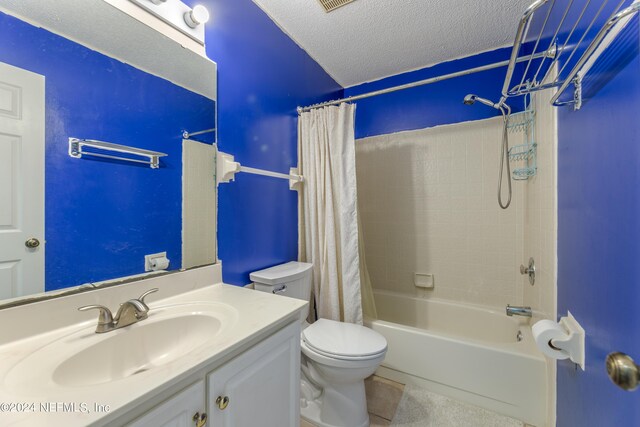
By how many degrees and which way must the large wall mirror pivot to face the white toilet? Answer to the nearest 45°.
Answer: approximately 45° to its left

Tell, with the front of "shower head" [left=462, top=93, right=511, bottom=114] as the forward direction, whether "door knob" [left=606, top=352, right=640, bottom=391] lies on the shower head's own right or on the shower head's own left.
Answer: on the shower head's own left

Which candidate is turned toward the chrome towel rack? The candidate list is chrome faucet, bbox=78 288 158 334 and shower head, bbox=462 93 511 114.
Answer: the chrome faucet

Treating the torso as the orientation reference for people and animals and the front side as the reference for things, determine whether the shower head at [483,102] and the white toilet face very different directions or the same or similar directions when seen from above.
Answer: very different directions

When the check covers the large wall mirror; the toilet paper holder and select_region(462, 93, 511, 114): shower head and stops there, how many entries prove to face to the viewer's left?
2

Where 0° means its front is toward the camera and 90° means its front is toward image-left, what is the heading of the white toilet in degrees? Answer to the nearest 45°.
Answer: approximately 315°

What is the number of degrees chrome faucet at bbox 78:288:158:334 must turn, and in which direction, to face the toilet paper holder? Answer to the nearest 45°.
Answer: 0° — it already faces it

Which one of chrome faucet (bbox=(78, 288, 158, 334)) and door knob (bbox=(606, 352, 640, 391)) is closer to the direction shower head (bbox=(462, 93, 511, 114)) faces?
the chrome faucet

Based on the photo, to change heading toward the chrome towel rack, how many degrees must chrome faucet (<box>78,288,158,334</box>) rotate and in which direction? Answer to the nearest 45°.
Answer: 0° — it already faces it

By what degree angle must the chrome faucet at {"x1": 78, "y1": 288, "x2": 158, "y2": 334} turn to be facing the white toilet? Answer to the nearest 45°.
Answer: approximately 45° to its left

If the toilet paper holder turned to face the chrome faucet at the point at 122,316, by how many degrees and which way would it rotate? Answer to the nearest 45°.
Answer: approximately 45° to its left

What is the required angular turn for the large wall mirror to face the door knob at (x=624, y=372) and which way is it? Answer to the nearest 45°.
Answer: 0° — it already faces it

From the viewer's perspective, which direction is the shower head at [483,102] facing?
to the viewer's left

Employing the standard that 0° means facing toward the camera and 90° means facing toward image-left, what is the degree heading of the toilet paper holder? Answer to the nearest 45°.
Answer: approximately 90°
